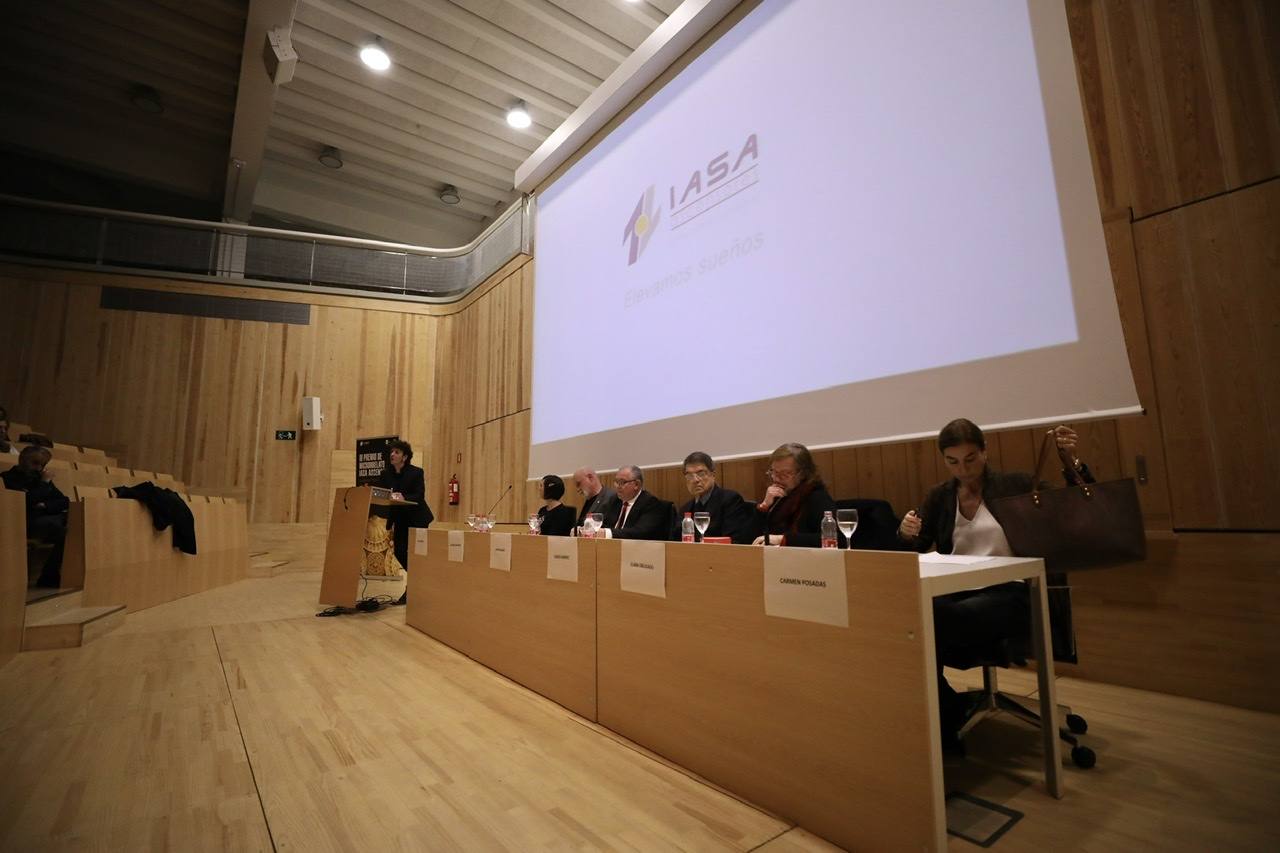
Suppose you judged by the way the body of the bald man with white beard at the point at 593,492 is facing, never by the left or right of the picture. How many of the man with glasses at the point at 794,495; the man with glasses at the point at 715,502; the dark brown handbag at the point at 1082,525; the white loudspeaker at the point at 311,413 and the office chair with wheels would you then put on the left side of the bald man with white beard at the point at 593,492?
4

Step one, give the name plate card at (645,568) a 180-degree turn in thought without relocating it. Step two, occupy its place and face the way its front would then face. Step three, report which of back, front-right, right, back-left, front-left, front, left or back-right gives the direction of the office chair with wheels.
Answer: front-right

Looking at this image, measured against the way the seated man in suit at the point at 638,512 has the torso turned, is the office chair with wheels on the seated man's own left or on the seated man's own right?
on the seated man's own left

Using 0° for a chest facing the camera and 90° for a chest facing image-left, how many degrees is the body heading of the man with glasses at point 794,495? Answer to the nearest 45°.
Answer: approximately 45°

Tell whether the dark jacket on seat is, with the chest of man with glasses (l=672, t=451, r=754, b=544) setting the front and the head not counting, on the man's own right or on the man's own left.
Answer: on the man's own right

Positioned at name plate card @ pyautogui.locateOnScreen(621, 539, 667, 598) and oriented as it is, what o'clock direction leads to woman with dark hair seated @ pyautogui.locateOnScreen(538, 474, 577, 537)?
The woman with dark hair seated is roughly at 4 o'clock from the name plate card.

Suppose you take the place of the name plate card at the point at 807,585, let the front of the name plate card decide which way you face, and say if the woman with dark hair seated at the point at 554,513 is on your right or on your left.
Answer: on your right

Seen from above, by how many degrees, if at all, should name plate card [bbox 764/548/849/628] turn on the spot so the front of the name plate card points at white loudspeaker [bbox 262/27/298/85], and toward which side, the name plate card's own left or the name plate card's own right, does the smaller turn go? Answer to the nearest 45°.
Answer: approximately 90° to the name plate card's own right

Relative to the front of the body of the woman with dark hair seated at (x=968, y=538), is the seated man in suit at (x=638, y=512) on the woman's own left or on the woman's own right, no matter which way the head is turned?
on the woman's own right

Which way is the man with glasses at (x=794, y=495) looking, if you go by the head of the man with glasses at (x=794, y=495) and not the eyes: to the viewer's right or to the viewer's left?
to the viewer's left
